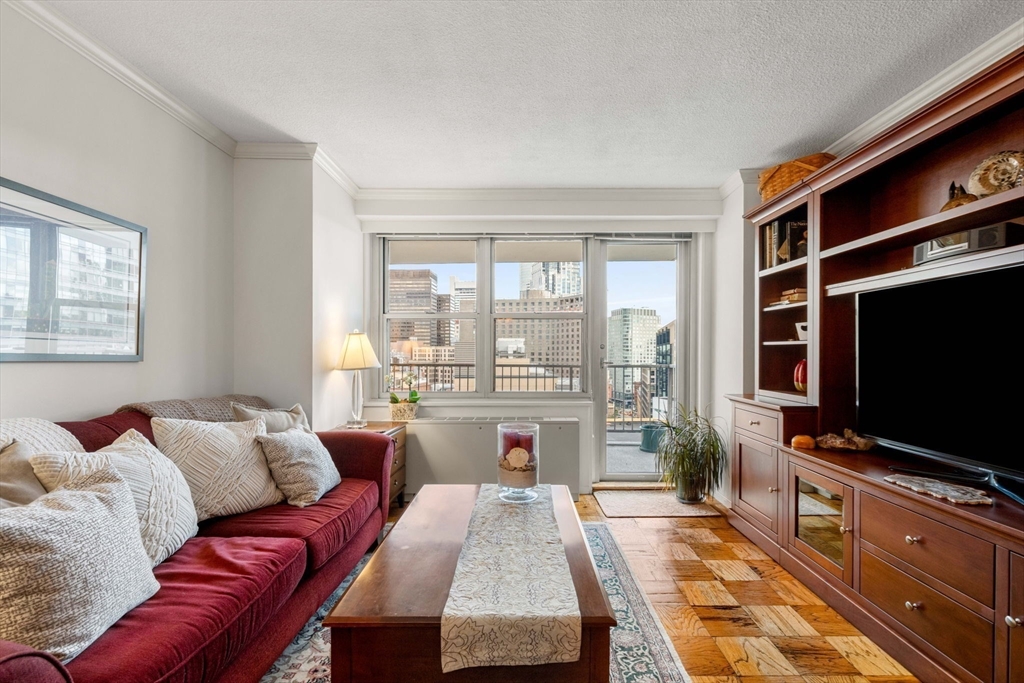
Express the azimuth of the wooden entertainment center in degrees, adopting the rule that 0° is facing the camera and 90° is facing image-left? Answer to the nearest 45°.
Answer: approximately 45°

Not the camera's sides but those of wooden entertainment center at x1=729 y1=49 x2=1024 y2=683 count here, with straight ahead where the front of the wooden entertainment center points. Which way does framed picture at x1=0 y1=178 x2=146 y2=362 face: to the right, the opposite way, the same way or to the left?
the opposite way

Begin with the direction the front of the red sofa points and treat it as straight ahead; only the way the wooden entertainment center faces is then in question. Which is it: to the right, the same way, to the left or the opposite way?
the opposite way

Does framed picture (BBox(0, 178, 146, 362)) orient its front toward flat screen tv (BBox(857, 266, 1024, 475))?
yes

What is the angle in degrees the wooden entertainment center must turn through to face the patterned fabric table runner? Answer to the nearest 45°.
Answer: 0° — it already faces it

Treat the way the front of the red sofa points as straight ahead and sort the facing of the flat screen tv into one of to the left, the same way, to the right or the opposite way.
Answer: the opposite way

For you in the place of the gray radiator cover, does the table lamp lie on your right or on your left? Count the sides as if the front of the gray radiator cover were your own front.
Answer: on your right

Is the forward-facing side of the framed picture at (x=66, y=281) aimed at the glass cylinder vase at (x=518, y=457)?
yes

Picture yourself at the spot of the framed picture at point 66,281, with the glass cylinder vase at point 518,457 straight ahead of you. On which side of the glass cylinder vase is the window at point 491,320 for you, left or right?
left
